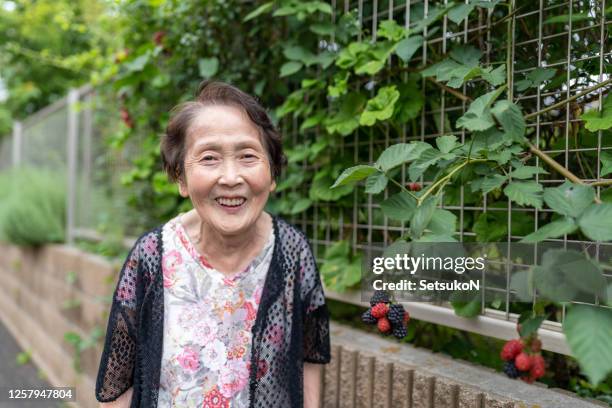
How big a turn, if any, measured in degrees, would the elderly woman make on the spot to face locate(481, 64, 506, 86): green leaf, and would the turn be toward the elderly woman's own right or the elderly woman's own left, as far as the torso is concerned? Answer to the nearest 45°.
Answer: approximately 90° to the elderly woman's own left

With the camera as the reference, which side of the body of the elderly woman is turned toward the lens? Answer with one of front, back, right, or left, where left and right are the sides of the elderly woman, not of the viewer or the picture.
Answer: front

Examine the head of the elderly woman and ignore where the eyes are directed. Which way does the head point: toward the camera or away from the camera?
toward the camera

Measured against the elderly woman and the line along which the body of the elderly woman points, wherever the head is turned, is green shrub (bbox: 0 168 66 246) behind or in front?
behind
